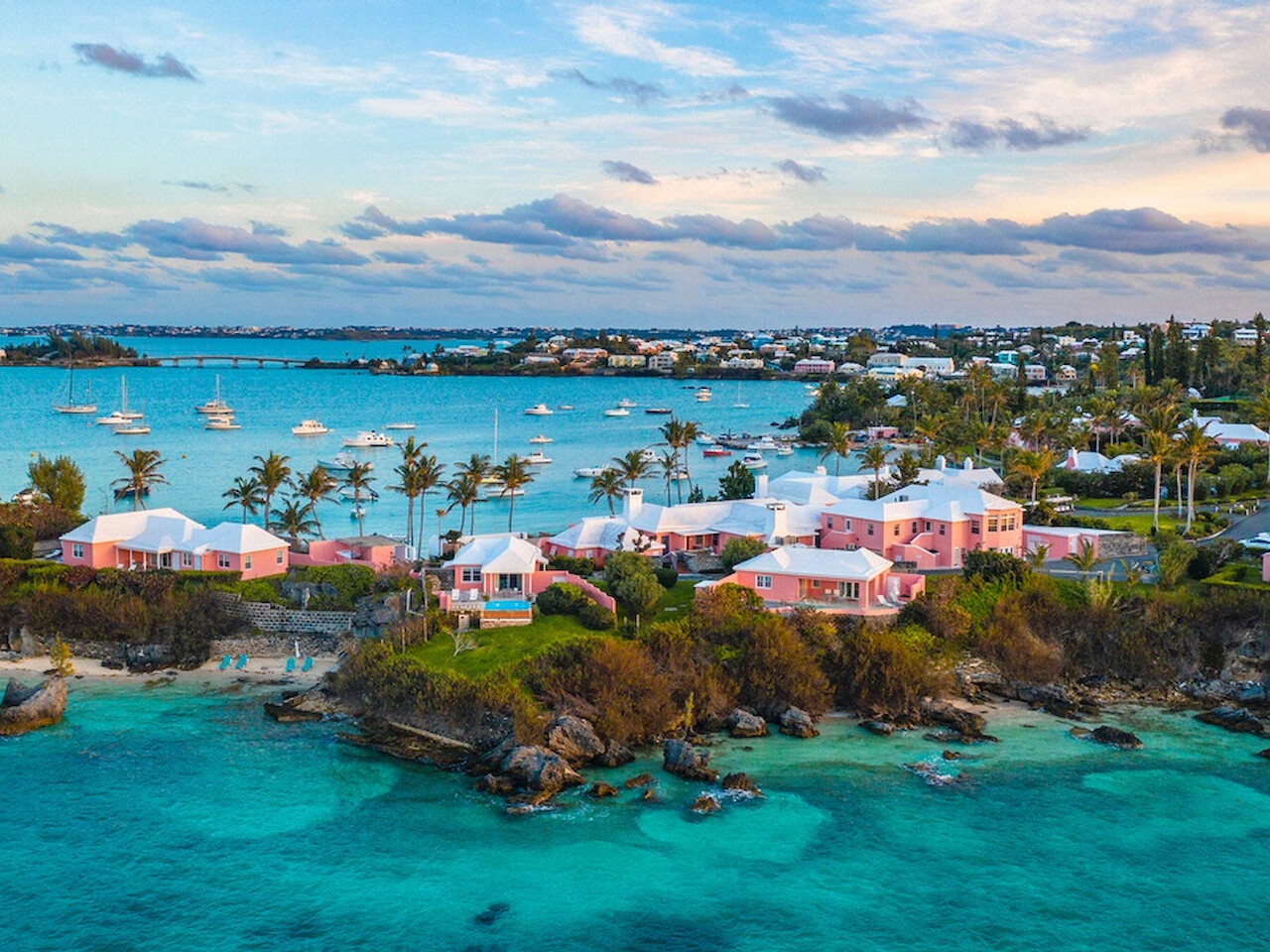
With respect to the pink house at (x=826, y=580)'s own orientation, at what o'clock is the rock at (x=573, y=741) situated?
The rock is roughly at 1 o'clock from the pink house.

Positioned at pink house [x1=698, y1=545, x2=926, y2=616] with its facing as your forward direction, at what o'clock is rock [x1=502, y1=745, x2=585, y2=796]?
The rock is roughly at 1 o'clock from the pink house.

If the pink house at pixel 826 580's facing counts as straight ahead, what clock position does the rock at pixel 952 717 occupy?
The rock is roughly at 11 o'clock from the pink house.

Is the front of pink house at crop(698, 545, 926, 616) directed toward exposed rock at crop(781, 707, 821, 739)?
yes

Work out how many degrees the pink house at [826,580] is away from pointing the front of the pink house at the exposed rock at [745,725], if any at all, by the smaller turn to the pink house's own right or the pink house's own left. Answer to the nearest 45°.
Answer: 0° — it already faces it

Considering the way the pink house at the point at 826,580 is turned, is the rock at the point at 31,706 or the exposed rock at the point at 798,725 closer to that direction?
the exposed rock

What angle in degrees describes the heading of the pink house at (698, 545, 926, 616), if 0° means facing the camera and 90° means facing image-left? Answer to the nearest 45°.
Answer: approximately 0°

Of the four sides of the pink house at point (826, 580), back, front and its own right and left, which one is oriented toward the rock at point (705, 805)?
front

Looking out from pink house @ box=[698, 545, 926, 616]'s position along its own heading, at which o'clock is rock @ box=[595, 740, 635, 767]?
The rock is roughly at 1 o'clock from the pink house.

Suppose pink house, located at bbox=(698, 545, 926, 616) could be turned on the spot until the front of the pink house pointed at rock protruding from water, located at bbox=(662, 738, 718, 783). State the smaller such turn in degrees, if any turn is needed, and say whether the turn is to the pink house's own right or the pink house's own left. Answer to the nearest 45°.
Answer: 0° — it already faces it
